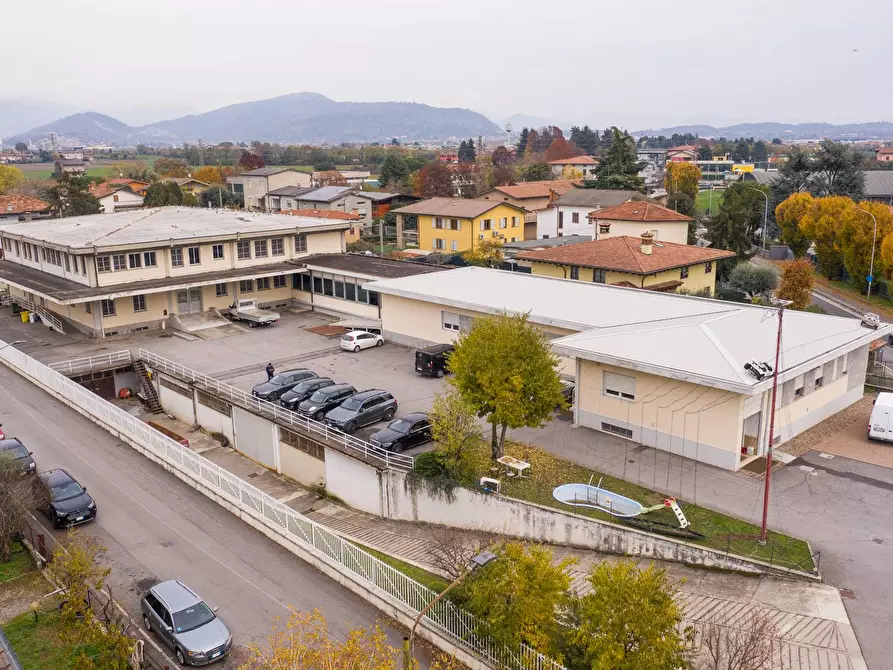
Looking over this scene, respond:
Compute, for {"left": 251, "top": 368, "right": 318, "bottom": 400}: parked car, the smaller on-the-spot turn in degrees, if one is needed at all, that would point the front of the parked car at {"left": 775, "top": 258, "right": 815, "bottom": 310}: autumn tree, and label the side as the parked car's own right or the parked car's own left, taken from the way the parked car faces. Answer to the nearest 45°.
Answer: approximately 135° to the parked car's own left

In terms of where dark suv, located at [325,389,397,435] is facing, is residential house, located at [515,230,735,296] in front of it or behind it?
behind

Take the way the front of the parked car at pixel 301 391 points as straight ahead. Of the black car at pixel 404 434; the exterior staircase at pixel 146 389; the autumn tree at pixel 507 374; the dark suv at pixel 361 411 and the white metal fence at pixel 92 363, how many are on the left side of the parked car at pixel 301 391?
3

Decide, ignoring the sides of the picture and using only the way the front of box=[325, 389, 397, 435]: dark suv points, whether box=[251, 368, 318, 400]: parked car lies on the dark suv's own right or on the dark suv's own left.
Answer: on the dark suv's own right

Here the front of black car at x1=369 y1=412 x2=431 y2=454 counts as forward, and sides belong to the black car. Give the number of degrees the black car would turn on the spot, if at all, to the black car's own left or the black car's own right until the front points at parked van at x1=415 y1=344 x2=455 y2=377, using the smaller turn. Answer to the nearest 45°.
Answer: approximately 135° to the black car's own right

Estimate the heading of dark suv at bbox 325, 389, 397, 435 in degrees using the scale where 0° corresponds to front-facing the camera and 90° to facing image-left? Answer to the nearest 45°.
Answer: approximately 45°

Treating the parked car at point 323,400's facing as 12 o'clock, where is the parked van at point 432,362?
the parked van at point 432,362 is roughly at 6 o'clock from the parked car at point 323,400.

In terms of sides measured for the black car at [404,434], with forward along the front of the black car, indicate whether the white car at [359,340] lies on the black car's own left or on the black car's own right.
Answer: on the black car's own right

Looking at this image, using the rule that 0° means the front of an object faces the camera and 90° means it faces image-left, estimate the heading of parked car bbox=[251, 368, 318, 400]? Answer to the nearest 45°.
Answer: approximately 45°
